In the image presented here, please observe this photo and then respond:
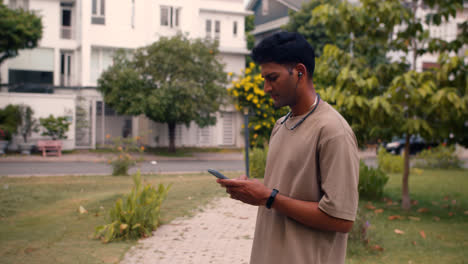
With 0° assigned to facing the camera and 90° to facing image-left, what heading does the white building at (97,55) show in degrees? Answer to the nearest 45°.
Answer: approximately 0°

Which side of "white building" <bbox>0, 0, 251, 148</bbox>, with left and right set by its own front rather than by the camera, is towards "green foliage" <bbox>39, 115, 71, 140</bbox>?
front

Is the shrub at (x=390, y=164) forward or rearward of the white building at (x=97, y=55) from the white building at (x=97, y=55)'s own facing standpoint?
forward

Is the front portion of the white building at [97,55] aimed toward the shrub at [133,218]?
yes

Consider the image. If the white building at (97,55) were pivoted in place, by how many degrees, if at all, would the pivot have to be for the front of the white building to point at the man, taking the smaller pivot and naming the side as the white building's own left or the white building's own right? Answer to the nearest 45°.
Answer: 0° — it already faces them

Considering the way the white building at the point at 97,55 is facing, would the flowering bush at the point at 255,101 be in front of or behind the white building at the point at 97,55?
in front

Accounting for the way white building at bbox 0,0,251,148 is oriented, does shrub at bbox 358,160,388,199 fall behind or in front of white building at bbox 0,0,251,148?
in front

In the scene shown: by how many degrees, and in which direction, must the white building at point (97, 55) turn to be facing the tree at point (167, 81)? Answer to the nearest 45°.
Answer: approximately 45° to its left

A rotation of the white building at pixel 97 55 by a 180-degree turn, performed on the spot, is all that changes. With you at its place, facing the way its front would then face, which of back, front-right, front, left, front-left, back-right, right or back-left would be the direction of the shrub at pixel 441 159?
back-right

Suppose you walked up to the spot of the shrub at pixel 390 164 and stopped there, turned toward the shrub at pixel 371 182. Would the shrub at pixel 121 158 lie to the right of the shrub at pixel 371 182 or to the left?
right

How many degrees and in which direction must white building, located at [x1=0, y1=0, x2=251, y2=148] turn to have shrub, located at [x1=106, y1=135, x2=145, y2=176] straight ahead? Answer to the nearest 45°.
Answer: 0° — it already faces it

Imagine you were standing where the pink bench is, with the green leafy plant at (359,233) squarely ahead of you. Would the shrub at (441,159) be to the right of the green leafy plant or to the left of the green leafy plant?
left
